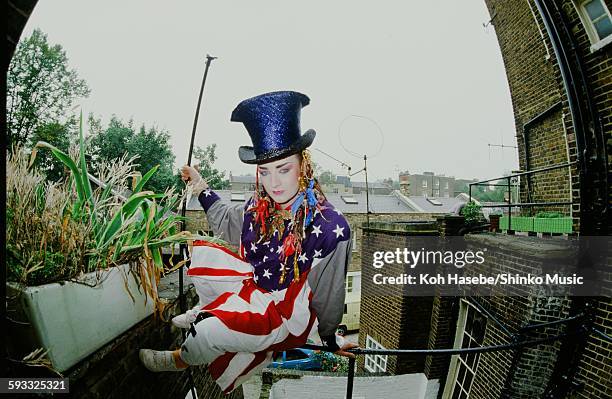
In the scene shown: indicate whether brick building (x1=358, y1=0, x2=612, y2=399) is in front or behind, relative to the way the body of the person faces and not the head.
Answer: behind

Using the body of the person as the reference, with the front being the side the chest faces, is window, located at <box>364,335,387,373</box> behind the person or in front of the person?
behind

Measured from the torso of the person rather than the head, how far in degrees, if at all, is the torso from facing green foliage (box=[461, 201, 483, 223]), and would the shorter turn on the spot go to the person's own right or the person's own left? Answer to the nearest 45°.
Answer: approximately 180°

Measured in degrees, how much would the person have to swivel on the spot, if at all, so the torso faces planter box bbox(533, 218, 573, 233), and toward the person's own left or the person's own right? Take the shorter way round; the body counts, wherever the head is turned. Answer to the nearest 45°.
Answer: approximately 180°

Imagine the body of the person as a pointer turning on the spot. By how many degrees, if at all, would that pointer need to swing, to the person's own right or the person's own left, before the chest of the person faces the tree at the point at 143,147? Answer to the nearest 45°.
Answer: approximately 90° to the person's own right

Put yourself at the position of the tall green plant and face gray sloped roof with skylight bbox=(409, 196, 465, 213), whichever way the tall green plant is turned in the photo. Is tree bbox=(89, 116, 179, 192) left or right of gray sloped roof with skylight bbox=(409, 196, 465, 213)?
left

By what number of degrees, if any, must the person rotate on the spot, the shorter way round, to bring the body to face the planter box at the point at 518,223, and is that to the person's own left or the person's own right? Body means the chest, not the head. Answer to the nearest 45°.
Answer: approximately 180°

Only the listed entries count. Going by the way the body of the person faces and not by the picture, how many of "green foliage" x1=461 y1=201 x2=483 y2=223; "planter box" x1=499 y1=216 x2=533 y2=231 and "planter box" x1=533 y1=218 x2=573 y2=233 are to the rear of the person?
3

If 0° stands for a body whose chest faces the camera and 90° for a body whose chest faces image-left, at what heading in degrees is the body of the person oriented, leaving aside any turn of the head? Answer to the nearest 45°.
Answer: approximately 45°

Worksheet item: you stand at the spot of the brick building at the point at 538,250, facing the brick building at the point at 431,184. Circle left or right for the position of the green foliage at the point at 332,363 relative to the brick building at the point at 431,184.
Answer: left

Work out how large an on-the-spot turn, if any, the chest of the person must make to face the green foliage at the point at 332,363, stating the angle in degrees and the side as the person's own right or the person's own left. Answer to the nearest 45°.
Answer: approximately 135° to the person's own right
